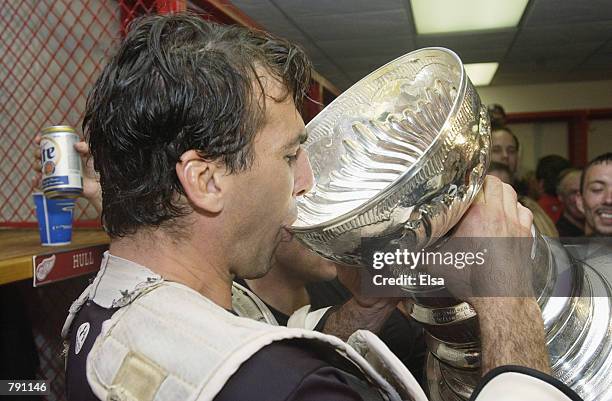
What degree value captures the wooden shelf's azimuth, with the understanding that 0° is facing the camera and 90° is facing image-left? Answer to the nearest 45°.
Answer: approximately 315°

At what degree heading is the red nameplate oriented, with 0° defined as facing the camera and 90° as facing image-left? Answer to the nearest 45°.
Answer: approximately 315°

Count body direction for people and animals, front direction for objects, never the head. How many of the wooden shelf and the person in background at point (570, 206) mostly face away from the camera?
0

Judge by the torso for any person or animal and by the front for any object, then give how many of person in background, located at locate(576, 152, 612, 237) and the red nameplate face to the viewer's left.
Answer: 0

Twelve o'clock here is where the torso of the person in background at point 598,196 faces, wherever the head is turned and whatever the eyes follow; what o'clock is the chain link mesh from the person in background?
The chain link mesh is roughly at 2 o'clock from the person in background.

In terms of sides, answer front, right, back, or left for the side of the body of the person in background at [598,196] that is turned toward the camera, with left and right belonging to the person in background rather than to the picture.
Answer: front

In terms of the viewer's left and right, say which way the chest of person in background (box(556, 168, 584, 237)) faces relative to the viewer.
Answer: facing the viewer and to the right of the viewer

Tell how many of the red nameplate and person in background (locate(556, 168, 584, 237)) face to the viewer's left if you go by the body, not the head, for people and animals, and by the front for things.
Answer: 0

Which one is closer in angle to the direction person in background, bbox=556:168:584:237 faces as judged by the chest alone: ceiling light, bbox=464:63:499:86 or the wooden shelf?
the wooden shelf
